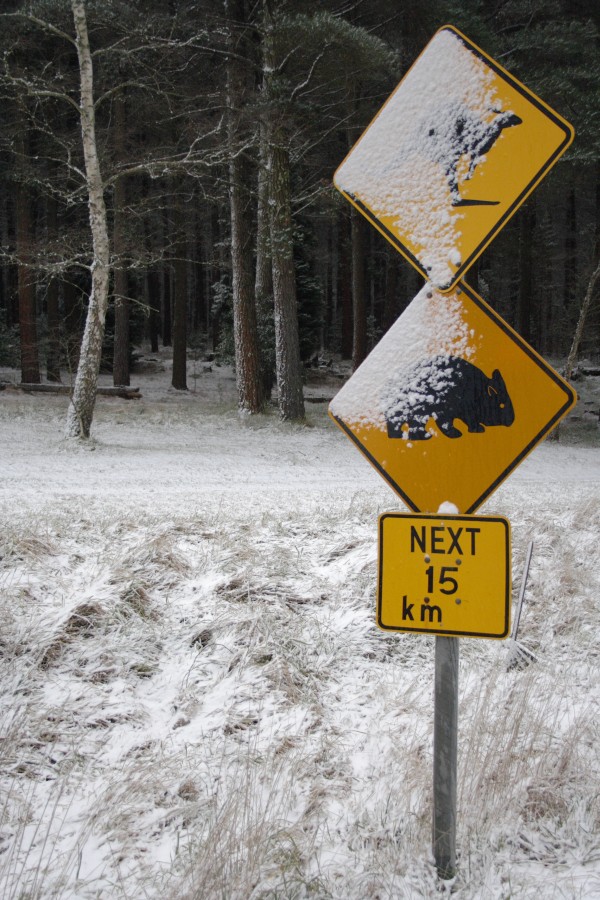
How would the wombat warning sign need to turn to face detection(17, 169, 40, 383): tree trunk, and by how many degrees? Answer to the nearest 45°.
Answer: approximately 135° to its right

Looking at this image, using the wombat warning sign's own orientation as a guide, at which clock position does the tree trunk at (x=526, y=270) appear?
The tree trunk is roughly at 6 o'clock from the wombat warning sign.

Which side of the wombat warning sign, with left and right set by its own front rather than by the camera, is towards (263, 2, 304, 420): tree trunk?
back

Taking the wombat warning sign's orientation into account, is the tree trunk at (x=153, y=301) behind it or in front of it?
behind

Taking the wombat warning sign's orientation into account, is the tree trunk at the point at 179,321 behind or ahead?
behind

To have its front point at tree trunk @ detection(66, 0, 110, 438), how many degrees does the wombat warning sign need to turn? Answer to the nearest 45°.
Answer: approximately 135° to its right

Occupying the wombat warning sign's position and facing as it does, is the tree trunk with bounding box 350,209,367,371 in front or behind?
behind

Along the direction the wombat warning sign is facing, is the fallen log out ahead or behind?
behind

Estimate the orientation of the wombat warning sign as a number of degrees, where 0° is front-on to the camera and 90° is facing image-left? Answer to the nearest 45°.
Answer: approximately 0°
